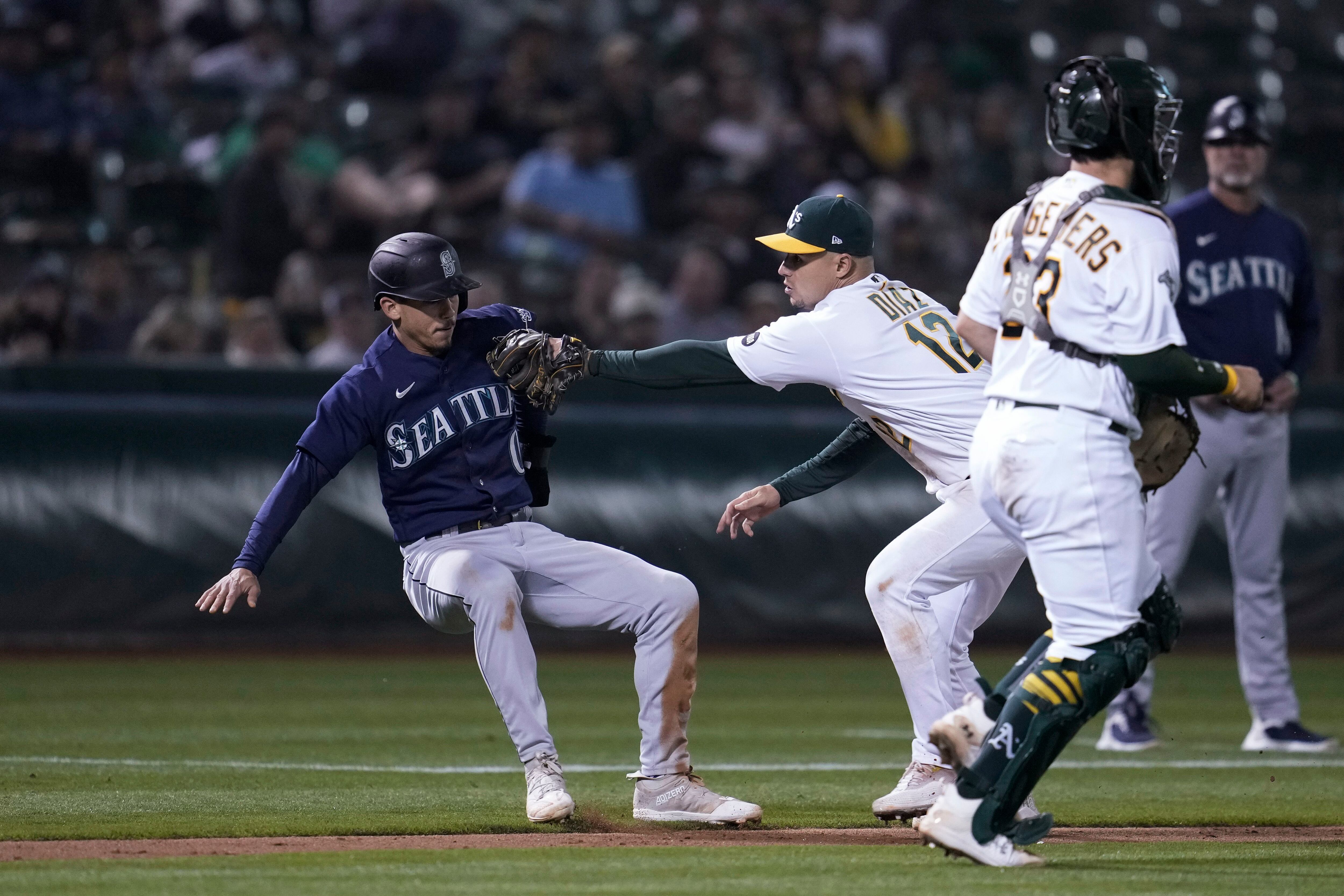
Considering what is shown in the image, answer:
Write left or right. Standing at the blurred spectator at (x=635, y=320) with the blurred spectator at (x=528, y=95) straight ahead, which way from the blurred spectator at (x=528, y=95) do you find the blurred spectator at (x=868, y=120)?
right

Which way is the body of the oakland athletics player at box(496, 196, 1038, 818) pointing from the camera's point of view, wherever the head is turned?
to the viewer's left

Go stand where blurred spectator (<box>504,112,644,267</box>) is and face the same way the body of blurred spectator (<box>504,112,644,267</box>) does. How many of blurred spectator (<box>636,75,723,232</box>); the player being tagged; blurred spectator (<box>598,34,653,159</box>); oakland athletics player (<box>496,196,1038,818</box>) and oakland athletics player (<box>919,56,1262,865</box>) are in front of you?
3

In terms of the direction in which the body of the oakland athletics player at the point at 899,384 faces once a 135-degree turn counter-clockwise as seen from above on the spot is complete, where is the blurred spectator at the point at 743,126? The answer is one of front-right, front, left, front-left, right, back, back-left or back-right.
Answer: back-left

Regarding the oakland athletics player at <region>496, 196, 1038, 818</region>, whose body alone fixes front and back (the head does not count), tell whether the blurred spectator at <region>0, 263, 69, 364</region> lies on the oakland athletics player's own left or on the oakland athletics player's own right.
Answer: on the oakland athletics player's own right

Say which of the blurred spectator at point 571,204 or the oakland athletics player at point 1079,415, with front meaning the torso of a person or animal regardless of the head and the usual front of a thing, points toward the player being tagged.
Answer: the blurred spectator

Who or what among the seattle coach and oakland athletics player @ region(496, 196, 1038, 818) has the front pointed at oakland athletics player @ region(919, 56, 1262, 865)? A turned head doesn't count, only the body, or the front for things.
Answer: the seattle coach

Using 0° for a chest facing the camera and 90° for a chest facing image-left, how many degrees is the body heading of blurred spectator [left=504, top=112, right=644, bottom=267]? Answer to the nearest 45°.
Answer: approximately 0°

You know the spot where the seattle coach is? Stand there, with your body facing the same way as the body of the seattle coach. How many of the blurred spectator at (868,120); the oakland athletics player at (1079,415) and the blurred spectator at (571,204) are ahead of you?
1

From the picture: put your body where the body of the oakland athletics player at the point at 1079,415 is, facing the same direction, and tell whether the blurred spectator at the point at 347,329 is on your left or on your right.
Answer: on your left

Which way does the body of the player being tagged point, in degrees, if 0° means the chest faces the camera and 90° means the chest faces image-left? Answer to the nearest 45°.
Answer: approximately 315°

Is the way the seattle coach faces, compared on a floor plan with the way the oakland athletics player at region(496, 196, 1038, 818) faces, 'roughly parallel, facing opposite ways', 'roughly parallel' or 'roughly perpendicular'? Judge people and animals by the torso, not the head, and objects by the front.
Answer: roughly perpendicular
